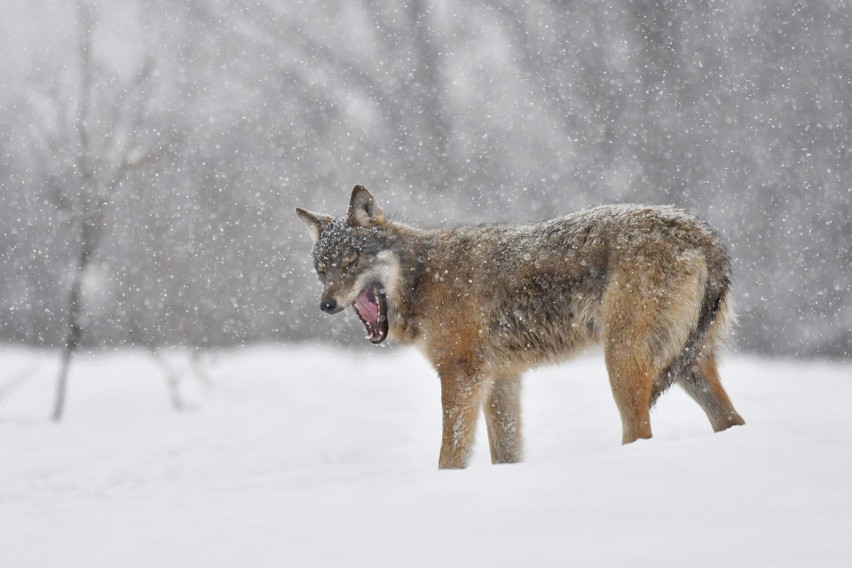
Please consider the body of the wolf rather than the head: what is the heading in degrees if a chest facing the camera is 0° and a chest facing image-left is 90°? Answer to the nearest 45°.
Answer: approximately 90°
